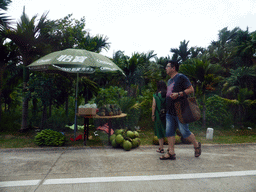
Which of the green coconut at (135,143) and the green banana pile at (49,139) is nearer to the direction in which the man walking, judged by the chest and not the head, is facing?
the green banana pile

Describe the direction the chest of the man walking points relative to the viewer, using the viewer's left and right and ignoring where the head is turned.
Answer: facing to the left of the viewer

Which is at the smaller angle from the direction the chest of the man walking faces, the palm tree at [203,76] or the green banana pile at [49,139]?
the green banana pile

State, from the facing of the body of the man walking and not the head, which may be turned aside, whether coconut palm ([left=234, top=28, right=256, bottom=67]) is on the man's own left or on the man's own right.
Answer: on the man's own right

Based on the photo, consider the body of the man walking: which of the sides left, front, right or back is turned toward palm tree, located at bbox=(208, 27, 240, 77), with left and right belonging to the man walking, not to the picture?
right

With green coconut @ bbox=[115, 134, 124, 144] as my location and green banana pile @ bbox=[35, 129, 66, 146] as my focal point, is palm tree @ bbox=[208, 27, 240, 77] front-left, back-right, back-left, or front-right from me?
back-right

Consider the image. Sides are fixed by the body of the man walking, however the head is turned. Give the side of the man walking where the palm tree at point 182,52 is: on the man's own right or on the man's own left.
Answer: on the man's own right
